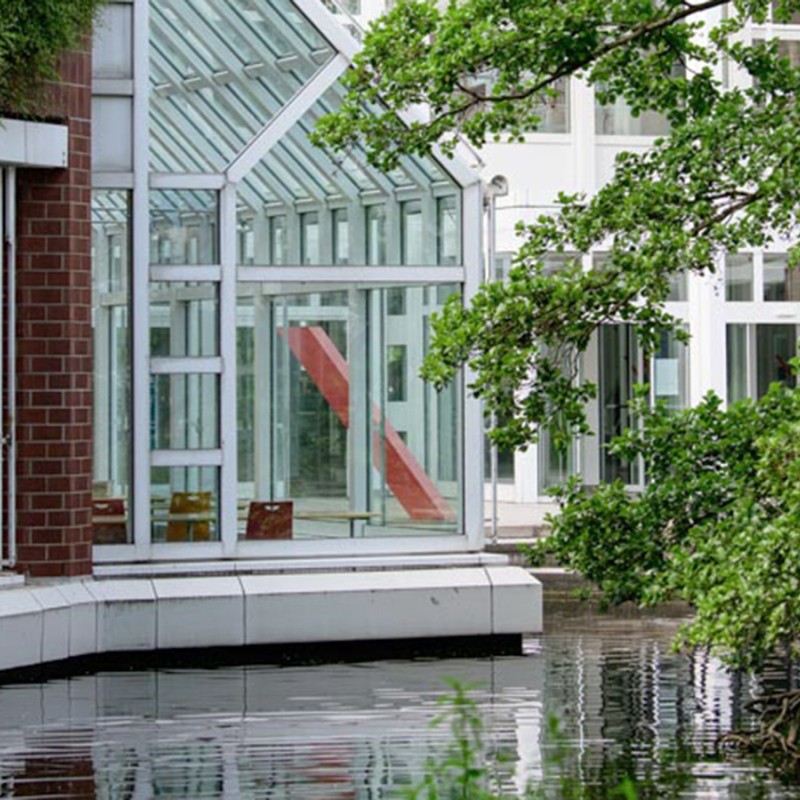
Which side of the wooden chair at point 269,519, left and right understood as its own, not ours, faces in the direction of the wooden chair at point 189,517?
left

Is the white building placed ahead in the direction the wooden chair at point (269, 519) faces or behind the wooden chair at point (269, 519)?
ahead

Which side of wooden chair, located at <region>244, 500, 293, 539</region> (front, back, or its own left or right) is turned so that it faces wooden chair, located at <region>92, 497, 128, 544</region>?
left

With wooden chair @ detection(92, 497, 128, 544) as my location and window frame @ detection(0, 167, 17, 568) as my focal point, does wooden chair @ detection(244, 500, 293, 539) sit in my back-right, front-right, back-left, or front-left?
back-left

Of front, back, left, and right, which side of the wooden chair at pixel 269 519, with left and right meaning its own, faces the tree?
back

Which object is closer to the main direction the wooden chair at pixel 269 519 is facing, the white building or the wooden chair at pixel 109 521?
the white building

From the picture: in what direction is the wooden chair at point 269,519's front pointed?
away from the camera

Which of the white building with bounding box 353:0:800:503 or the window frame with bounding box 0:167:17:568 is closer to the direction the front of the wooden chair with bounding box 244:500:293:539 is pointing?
the white building
